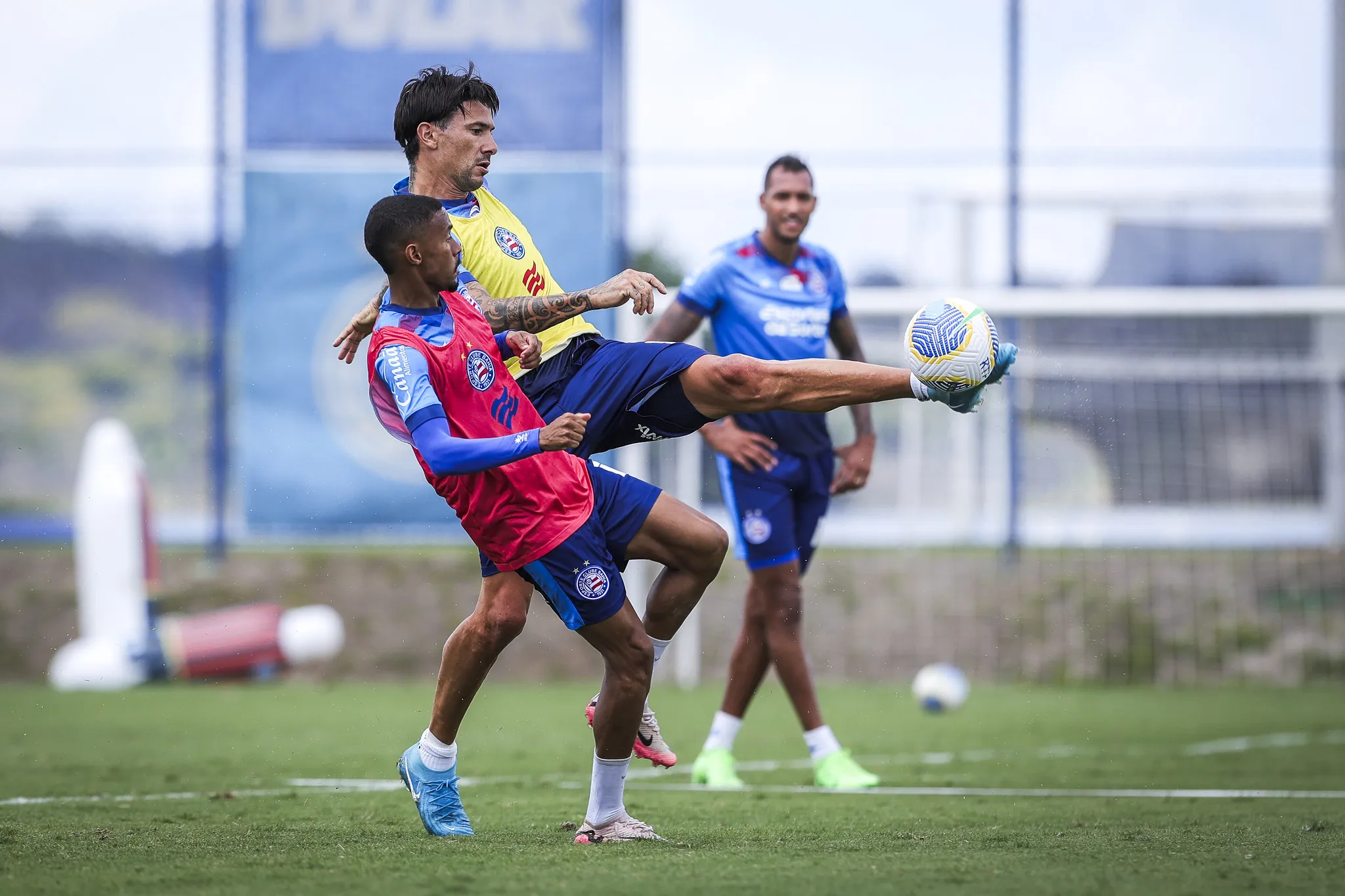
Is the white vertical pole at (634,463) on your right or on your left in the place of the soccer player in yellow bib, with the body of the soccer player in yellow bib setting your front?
on your left

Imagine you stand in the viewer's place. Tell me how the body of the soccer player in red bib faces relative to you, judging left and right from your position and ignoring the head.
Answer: facing the viewer and to the right of the viewer

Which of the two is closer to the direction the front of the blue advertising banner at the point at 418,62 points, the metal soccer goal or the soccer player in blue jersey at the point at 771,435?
the soccer player in blue jersey

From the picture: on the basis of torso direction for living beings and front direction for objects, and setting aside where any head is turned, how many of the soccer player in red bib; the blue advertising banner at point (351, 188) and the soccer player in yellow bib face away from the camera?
0

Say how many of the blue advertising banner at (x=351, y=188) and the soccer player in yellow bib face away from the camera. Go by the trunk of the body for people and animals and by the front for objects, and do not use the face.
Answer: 0

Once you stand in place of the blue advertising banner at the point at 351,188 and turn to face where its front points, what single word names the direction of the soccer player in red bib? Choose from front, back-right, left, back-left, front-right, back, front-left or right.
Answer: front

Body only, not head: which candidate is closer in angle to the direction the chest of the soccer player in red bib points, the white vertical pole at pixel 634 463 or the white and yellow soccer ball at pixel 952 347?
the white and yellow soccer ball

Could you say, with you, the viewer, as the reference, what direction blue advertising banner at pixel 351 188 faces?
facing the viewer

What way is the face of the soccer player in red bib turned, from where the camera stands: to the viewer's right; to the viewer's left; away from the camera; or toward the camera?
to the viewer's right

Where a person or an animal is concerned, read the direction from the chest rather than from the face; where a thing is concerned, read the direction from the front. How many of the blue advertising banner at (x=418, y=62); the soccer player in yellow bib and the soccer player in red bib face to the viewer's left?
0

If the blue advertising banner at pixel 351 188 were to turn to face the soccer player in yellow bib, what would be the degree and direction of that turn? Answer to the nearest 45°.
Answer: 0° — it already faces them

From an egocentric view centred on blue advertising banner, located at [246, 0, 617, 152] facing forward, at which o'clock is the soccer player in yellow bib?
The soccer player in yellow bib is roughly at 12 o'clock from the blue advertising banner.

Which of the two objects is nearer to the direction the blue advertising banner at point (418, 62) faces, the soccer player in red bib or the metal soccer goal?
the soccer player in red bib

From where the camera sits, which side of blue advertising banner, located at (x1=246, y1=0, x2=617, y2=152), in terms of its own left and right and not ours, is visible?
front
